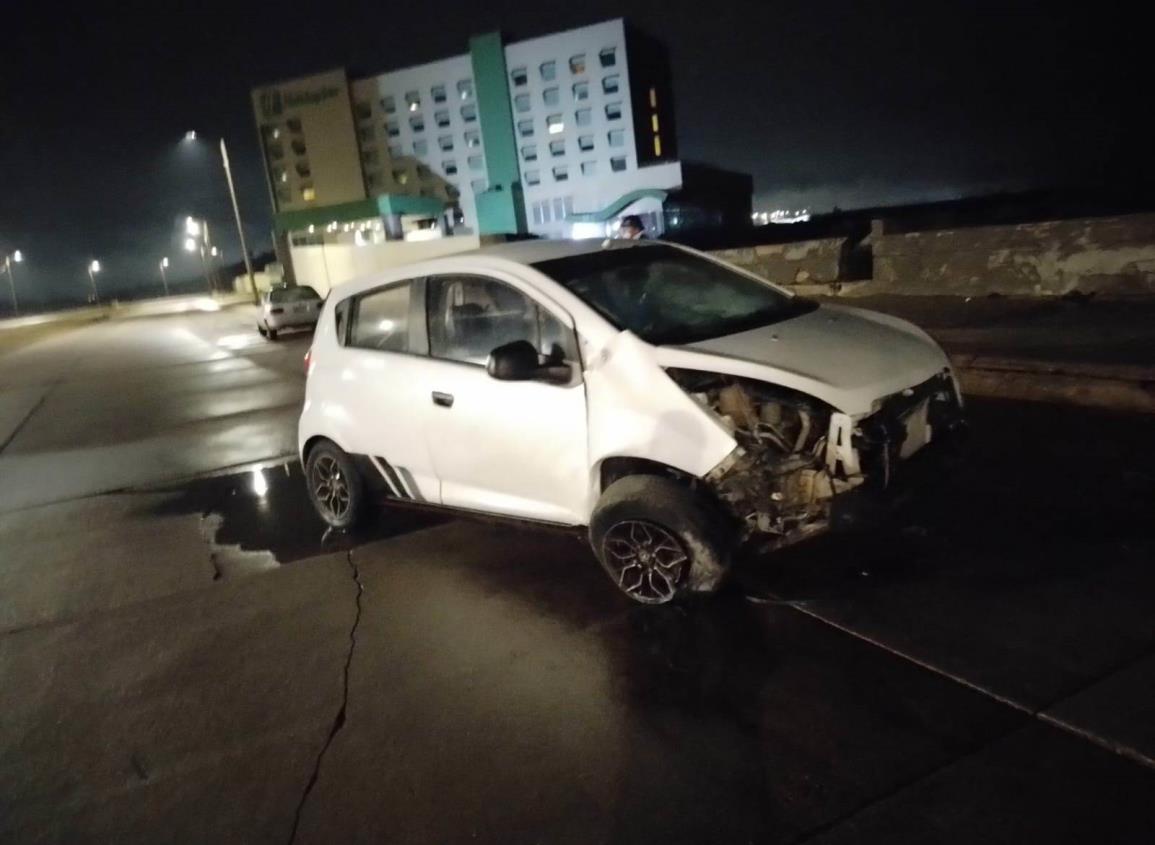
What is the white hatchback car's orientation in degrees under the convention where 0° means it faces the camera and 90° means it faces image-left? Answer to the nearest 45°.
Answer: approximately 315°

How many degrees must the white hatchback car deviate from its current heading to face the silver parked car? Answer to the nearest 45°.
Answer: approximately 180°

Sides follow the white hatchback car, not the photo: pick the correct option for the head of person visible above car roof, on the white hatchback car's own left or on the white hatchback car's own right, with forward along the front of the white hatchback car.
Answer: on the white hatchback car's own left
